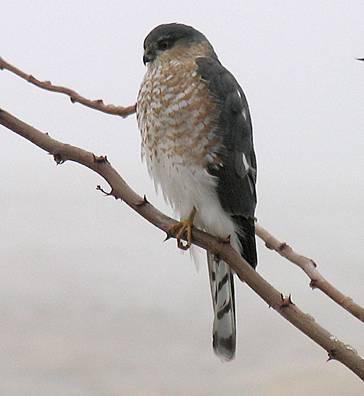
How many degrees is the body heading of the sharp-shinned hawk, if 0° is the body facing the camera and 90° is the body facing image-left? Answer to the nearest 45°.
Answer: approximately 45°
